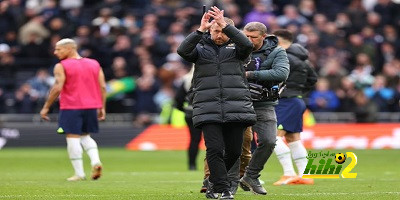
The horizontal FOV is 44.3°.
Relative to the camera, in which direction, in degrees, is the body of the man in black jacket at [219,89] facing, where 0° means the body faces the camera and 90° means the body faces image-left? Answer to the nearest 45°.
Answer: approximately 0°

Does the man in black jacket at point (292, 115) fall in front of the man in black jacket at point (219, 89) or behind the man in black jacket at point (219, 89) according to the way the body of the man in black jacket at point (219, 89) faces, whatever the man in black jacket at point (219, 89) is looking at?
behind
